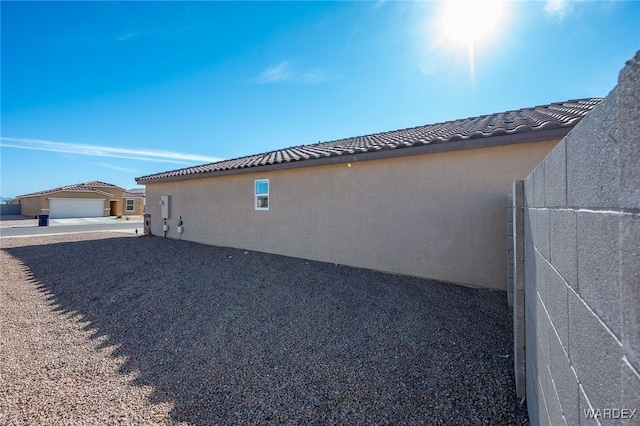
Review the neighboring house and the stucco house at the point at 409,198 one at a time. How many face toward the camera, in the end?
1

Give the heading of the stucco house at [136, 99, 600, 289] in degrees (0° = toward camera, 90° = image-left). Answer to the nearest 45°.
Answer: approximately 135°

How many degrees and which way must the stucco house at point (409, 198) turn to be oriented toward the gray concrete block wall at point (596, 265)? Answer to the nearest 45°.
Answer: approximately 135° to its left

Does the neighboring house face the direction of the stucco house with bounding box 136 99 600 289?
yes

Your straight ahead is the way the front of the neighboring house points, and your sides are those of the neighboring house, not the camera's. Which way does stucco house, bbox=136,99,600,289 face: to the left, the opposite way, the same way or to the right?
the opposite way

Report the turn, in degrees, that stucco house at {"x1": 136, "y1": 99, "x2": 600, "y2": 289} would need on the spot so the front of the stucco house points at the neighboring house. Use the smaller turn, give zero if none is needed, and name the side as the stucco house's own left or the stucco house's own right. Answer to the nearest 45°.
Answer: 0° — it already faces it

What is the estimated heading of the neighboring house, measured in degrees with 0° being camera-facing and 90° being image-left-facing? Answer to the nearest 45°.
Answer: approximately 0°

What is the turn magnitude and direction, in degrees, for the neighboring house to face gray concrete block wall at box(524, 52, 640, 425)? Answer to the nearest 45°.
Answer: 0° — it already faces it

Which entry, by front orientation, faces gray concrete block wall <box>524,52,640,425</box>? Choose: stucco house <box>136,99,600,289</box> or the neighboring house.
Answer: the neighboring house
